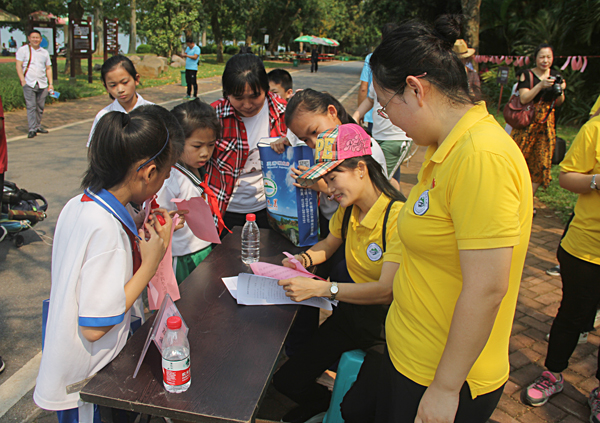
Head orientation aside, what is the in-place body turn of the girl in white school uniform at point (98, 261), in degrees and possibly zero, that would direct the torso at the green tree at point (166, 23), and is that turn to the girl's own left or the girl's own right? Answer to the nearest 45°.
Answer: approximately 90° to the girl's own left

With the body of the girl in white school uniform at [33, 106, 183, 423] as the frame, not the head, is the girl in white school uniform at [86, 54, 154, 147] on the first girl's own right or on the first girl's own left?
on the first girl's own left

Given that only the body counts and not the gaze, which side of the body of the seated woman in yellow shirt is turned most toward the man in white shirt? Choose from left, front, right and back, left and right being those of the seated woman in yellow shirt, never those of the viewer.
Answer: right

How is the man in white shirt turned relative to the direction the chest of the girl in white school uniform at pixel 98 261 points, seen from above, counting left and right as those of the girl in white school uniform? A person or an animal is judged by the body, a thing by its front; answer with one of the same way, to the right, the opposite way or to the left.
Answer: to the right

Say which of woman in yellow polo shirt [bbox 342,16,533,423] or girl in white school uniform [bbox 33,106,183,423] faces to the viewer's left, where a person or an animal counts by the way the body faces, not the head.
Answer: the woman in yellow polo shirt

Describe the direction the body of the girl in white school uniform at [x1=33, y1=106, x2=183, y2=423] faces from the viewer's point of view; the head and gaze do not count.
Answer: to the viewer's right

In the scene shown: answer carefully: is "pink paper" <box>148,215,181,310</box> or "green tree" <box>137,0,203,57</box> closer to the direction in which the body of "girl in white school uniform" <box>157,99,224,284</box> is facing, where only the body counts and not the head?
the pink paper

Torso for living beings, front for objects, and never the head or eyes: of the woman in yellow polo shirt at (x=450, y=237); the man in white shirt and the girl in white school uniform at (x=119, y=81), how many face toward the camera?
2

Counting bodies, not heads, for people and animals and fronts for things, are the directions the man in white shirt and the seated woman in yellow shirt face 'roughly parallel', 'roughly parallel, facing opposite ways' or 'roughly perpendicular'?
roughly perpendicular

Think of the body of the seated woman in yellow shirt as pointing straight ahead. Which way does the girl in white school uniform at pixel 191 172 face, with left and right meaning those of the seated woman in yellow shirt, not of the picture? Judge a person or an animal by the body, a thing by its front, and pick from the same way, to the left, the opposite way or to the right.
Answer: to the left

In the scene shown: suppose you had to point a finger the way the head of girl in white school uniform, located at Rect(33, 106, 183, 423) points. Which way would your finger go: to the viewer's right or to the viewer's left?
to the viewer's right

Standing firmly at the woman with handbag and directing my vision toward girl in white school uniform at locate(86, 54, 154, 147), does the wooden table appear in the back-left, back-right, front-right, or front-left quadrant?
front-left

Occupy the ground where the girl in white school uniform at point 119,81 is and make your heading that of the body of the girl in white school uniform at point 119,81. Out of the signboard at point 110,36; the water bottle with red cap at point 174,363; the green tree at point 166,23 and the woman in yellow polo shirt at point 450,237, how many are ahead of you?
2

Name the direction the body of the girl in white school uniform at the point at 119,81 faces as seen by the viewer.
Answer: toward the camera
